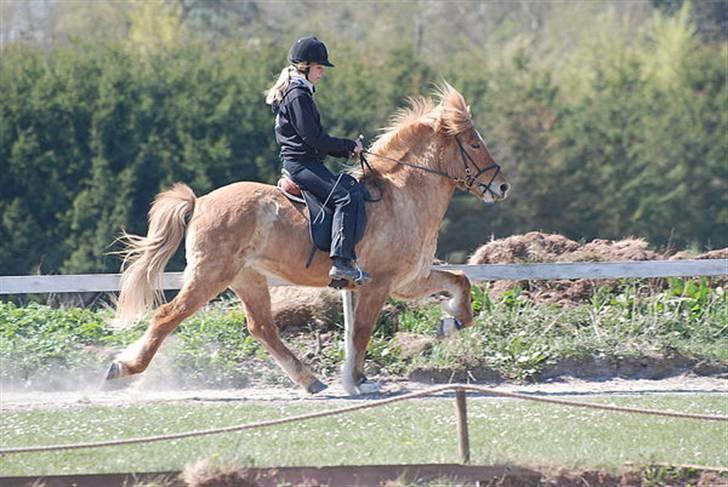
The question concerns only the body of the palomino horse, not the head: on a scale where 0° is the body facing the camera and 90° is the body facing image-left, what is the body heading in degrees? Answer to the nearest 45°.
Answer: approximately 270°

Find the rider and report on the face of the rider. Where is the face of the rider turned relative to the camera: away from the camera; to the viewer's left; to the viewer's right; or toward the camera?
to the viewer's right

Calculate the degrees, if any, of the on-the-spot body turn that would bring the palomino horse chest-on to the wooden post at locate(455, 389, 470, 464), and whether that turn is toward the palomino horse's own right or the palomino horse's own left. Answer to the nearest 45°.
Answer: approximately 45° to the palomino horse's own right

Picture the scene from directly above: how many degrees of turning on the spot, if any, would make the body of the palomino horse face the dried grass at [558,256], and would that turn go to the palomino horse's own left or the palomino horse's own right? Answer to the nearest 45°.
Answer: approximately 45° to the palomino horse's own left

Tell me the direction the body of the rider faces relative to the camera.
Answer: to the viewer's right
